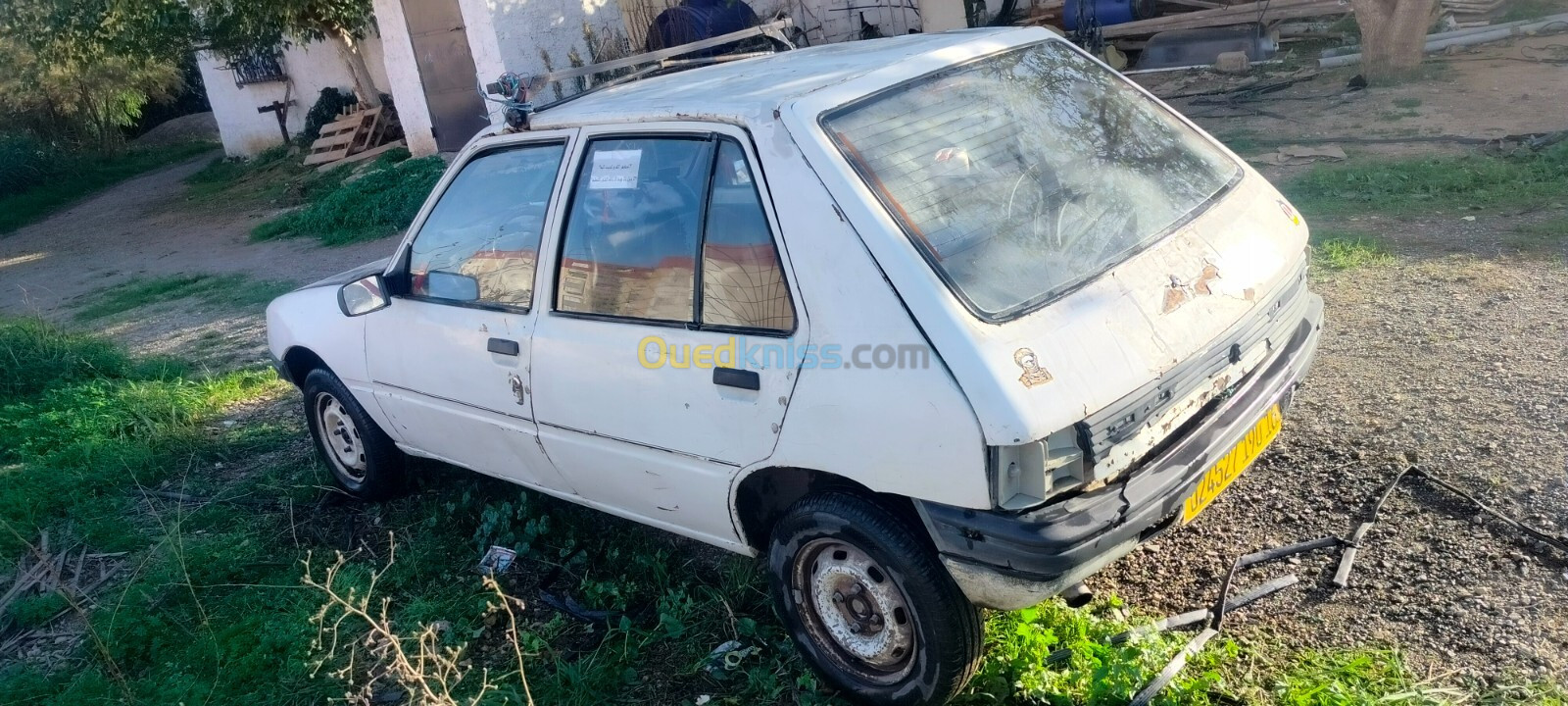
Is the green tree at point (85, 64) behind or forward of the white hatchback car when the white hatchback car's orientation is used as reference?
forward

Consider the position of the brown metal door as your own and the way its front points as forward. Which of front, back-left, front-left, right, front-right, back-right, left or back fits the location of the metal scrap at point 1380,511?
front

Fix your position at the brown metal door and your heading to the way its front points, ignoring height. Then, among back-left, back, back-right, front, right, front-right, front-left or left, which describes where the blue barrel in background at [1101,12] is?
left

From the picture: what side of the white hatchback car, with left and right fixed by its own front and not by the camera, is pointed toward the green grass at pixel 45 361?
front

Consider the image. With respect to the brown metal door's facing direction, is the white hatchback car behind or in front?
in front

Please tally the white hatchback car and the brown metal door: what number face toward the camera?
1

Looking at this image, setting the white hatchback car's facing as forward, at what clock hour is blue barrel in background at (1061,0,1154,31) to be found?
The blue barrel in background is roughly at 2 o'clock from the white hatchback car.

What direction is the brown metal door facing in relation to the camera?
toward the camera

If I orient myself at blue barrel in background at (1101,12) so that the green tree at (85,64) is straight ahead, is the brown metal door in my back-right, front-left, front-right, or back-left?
front-left

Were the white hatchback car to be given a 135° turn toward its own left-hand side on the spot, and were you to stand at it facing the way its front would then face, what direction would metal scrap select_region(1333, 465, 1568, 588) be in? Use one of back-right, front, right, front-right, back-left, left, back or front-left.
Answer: left

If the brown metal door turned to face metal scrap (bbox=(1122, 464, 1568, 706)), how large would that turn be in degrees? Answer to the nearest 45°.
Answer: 0° — it already faces it

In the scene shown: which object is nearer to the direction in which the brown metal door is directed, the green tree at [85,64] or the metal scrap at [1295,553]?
the metal scrap

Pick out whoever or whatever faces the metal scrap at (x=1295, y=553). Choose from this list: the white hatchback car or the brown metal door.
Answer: the brown metal door

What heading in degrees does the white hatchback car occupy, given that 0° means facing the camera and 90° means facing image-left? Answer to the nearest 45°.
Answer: approximately 135°

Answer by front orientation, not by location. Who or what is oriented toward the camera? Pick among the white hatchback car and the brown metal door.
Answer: the brown metal door

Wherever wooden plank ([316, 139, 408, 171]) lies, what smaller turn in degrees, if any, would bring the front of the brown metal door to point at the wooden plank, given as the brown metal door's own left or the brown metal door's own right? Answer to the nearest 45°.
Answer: approximately 135° to the brown metal door's own right
